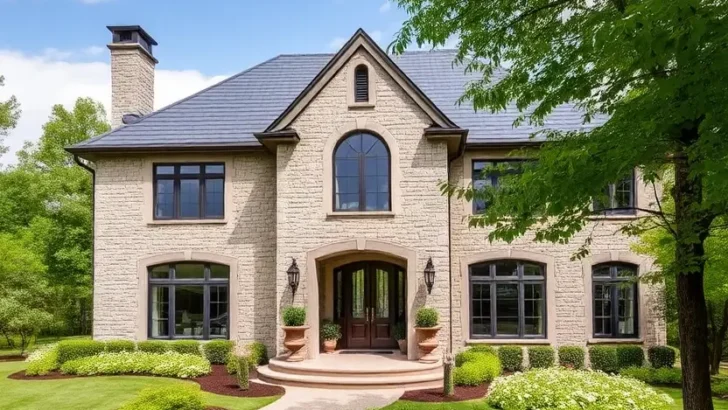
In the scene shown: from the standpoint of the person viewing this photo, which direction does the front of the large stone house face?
facing the viewer

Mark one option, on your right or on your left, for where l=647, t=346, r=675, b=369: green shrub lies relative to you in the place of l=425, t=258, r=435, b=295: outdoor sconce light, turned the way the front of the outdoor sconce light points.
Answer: on your left

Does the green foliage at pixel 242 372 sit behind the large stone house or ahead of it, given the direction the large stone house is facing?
ahead

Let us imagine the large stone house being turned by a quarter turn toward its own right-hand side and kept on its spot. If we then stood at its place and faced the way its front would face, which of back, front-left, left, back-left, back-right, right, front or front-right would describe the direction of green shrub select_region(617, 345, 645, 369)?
back

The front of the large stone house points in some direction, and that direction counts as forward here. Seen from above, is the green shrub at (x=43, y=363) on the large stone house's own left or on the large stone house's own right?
on the large stone house's own right

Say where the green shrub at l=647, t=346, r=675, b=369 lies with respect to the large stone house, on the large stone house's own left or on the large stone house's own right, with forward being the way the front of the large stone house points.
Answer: on the large stone house's own left

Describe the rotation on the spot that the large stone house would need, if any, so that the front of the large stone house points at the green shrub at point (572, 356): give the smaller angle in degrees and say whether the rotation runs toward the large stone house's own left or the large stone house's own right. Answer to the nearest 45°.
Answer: approximately 90° to the large stone house's own left

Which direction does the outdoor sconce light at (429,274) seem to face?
toward the camera

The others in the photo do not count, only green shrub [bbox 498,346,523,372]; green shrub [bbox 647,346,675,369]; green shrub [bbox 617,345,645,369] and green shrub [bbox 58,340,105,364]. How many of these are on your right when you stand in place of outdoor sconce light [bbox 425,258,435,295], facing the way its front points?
1

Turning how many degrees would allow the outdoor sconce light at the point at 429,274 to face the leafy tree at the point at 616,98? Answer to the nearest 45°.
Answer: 0° — it already faces it

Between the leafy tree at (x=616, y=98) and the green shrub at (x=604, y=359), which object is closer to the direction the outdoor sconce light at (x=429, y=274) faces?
the leafy tree
